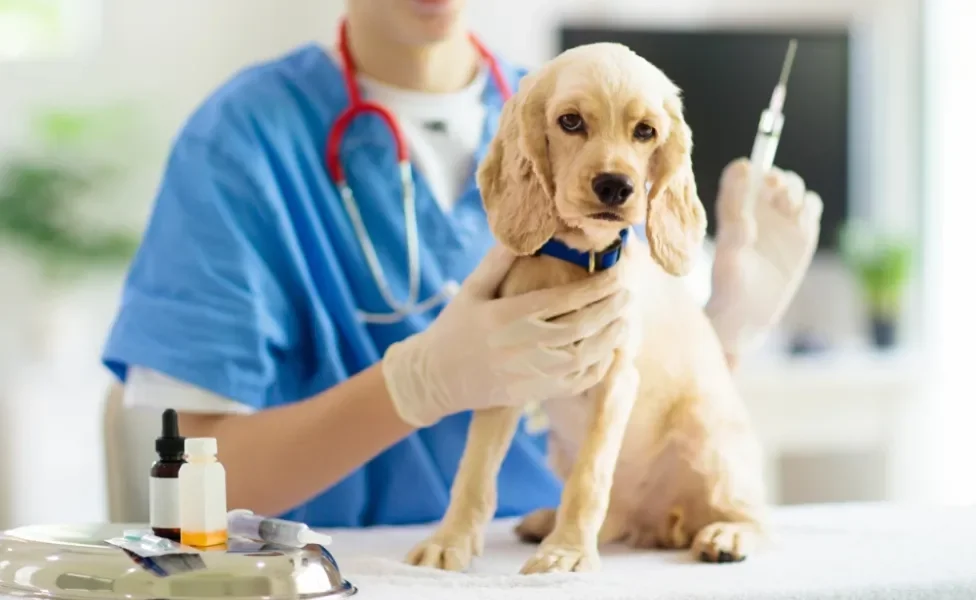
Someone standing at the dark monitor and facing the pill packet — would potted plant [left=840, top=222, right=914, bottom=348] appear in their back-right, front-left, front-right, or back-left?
back-left

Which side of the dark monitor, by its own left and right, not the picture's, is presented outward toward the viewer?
front

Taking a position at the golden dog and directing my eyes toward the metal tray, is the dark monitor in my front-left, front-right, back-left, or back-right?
back-right

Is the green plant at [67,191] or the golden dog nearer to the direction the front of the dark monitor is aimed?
the golden dog

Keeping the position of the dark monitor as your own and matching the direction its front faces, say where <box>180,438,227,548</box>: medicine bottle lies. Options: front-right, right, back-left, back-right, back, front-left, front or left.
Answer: front

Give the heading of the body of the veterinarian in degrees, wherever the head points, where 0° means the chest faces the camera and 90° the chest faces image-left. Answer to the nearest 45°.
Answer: approximately 315°

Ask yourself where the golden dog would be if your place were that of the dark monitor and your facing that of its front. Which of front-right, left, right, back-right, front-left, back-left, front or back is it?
front

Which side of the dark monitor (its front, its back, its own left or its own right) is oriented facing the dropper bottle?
front

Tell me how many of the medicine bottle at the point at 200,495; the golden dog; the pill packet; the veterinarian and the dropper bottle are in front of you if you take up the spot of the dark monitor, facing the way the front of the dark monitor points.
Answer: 5

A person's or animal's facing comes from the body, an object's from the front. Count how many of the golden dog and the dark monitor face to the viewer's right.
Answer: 0

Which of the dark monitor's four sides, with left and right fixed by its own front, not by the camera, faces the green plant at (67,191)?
right

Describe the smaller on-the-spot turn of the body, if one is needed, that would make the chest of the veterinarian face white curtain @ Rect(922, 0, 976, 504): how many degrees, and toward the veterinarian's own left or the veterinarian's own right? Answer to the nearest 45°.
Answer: approximately 90° to the veterinarian's own left

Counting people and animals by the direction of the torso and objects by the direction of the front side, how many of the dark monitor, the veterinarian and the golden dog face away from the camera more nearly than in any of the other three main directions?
0

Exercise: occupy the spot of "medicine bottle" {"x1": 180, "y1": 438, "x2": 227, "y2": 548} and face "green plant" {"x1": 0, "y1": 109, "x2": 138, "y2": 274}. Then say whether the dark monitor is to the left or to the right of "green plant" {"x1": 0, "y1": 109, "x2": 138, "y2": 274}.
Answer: right
